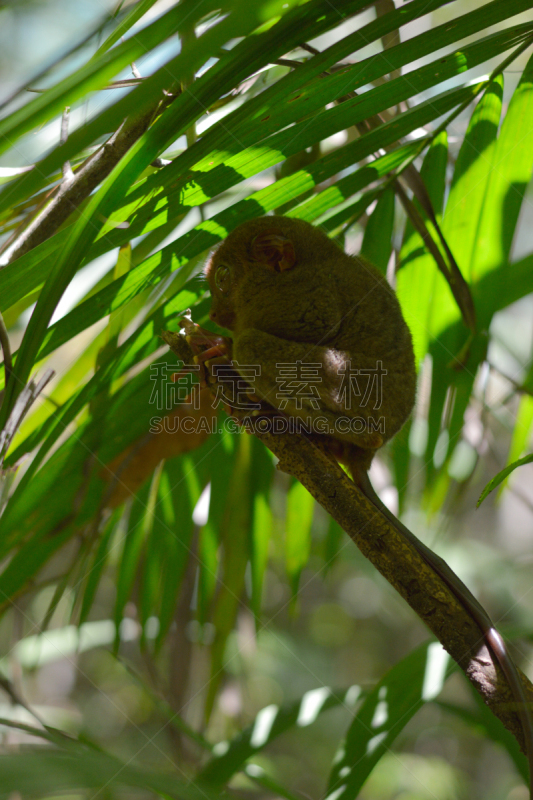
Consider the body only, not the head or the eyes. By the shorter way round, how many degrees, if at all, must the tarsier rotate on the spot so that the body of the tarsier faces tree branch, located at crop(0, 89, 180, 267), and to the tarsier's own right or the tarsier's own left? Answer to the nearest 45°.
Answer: approximately 45° to the tarsier's own left

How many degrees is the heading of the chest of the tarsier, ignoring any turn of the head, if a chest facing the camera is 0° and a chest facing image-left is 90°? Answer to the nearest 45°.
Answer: approximately 90°
